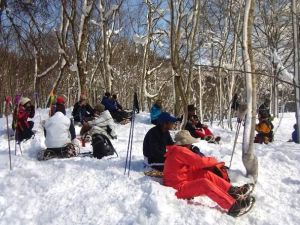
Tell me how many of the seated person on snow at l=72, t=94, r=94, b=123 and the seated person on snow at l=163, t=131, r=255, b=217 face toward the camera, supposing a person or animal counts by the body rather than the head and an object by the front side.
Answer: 1

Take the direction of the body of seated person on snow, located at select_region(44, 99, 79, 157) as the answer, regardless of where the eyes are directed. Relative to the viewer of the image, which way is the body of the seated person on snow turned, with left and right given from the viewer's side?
facing away from the viewer

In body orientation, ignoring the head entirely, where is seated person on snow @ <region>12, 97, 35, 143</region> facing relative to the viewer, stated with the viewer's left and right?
facing to the right of the viewer

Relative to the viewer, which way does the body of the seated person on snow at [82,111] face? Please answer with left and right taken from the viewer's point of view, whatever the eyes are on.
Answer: facing the viewer

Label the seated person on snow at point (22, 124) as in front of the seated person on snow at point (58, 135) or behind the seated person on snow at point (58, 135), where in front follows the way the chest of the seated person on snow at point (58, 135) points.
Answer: in front

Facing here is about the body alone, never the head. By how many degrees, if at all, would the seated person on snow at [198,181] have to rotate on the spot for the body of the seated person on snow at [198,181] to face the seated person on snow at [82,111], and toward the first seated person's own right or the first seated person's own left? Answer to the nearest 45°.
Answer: approximately 135° to the first seated person's own left

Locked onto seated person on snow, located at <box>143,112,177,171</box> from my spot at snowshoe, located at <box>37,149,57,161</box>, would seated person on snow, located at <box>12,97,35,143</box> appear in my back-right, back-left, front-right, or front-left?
back-left

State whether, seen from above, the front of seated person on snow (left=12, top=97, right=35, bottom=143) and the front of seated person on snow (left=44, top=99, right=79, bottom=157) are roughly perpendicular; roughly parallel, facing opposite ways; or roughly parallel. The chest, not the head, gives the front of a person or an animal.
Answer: roughly perpendicular
